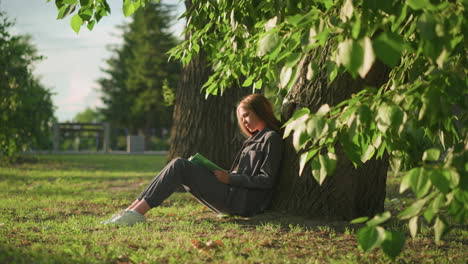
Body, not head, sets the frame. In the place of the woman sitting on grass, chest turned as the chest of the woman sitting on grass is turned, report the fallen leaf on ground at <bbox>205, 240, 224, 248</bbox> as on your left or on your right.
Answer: on your left

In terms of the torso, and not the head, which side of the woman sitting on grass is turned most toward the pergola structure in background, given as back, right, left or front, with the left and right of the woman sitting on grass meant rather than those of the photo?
right

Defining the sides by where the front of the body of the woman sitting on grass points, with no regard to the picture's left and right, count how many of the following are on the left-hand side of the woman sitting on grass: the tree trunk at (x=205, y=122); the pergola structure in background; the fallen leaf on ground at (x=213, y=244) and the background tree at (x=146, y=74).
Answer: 1

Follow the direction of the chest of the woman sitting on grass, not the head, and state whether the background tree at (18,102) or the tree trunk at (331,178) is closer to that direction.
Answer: the background tree

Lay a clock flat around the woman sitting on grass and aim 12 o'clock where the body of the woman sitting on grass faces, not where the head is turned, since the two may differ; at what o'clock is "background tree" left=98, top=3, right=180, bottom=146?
The background tree is roughly at 3 o'clock from the woman sitting on grass.

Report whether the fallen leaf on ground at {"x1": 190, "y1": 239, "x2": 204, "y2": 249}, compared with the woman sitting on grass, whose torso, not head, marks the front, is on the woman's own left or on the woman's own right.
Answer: on the woman's own left

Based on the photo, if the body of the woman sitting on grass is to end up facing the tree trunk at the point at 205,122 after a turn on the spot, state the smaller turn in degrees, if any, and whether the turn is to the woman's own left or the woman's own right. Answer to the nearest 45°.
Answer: approximately 90° to the woman's own right

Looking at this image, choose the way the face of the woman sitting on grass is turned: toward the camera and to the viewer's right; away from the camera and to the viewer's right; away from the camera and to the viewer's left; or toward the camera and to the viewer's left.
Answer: toward the camera and to the viewer's left

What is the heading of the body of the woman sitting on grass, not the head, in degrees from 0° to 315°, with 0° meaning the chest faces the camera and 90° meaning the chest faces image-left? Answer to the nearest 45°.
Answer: approximately 90°
